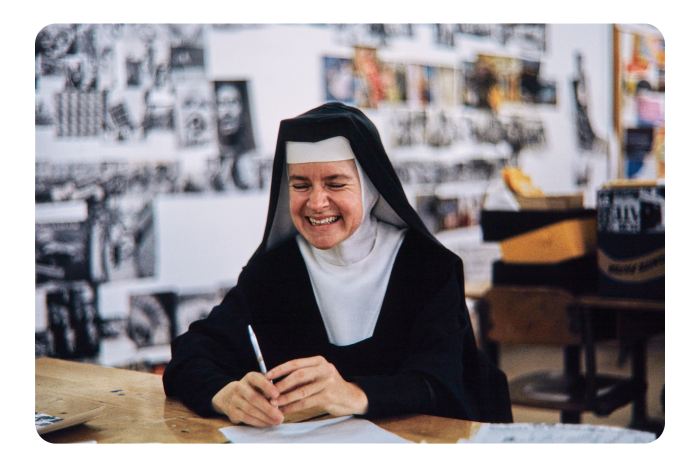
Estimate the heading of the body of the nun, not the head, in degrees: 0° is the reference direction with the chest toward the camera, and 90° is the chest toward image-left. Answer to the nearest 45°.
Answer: approximately 0°

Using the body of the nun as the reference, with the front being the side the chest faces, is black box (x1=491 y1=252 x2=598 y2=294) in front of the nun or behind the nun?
behind

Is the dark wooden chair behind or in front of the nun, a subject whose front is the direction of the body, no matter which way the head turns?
behind

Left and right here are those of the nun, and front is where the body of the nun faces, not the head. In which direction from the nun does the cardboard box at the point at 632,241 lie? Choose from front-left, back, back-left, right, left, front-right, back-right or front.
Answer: back-left

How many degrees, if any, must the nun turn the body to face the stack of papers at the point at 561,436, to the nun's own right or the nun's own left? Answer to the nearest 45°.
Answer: approximately 45° to the nun's own left

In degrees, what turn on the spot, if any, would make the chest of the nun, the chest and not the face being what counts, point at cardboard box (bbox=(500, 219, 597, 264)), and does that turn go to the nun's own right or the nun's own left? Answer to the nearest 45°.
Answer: approximately 135° to the nun's own left
